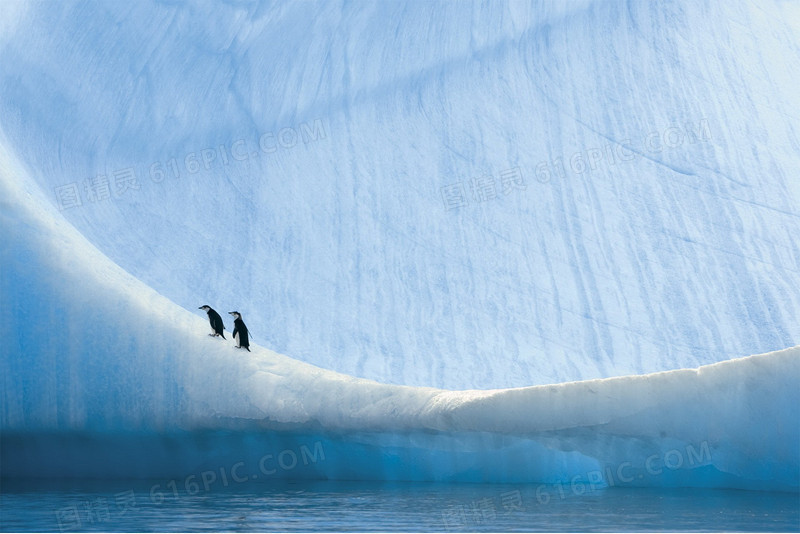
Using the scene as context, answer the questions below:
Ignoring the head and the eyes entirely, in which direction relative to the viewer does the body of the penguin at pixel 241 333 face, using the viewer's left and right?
facing to the left of the viewer

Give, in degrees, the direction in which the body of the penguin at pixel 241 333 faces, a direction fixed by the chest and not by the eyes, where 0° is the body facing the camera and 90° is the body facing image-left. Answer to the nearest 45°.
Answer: approximately 90°
